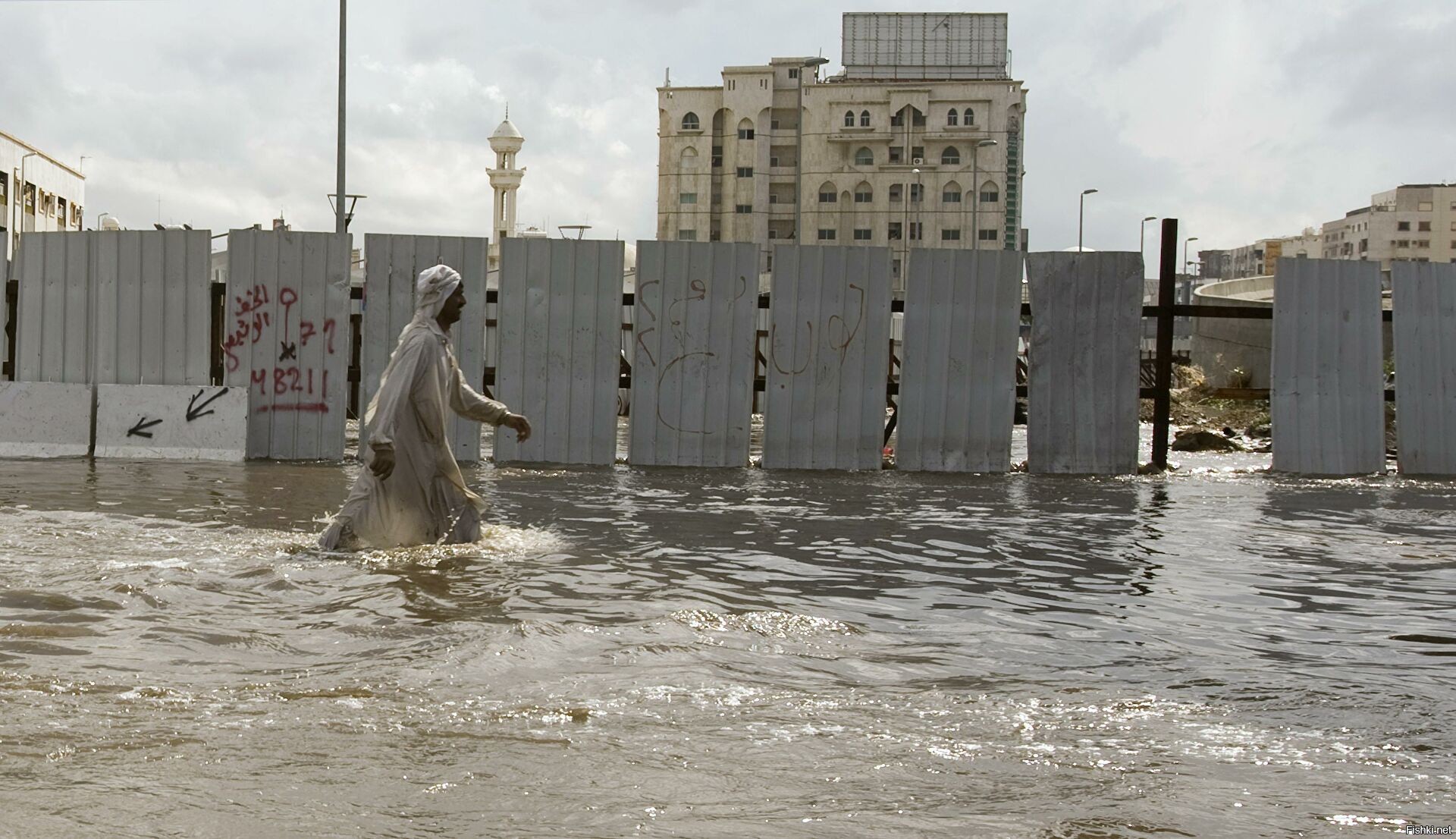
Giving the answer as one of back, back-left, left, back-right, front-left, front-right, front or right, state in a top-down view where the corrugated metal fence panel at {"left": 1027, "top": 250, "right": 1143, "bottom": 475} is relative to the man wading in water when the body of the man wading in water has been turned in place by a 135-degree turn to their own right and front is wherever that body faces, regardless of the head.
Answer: back

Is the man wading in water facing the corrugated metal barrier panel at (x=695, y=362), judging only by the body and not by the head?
no

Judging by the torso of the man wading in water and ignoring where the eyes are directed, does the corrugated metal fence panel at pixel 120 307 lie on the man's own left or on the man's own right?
on the man's own left

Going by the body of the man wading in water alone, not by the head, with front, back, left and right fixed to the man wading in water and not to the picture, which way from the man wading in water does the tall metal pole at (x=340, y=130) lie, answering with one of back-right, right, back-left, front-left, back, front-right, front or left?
left

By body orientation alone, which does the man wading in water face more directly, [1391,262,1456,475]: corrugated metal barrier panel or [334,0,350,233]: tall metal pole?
the corrugated metal barrier panel

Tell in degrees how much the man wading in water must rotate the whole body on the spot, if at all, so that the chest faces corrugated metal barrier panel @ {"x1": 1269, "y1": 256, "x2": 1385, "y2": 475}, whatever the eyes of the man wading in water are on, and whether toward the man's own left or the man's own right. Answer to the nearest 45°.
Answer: approximately 45° to the man's own left

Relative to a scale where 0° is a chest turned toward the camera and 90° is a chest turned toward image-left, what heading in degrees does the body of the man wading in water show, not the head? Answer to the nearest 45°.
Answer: approximately 270°

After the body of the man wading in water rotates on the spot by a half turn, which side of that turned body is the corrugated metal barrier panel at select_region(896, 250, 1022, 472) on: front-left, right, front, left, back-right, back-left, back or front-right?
back-right

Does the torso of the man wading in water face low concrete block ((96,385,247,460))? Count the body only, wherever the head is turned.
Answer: no

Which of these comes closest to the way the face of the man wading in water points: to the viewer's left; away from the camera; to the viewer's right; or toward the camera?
to the viewer's right

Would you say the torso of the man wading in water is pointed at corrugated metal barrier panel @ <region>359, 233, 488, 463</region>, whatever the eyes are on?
no

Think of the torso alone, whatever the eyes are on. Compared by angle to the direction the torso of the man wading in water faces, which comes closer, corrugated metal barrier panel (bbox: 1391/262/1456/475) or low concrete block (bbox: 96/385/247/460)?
the corrugated metal barrier panel

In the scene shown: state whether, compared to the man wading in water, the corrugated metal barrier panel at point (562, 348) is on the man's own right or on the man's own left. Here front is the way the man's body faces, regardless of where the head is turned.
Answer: on the man's own left

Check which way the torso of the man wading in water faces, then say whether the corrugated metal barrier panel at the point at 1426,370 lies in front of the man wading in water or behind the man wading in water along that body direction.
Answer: in front
